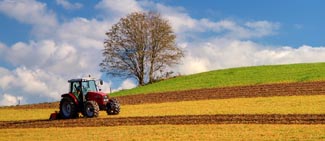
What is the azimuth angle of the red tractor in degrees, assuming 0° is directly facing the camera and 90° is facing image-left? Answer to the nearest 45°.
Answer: approximately 315°
